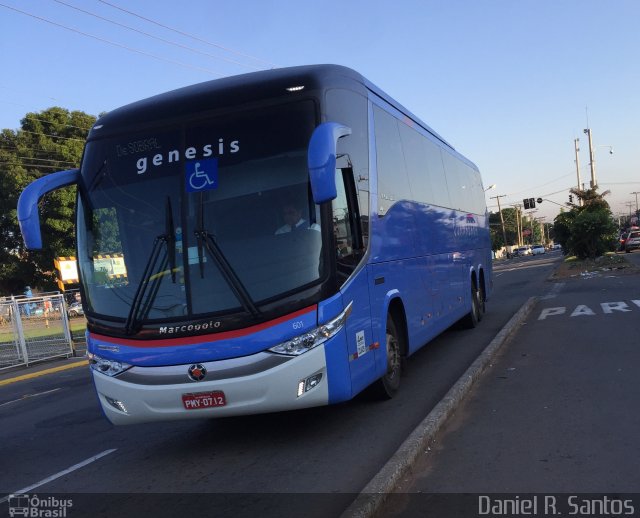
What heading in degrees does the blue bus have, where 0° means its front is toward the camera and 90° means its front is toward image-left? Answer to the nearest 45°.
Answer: approximately 45°

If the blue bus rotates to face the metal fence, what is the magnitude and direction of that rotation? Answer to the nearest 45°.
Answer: approximately 90° to its right

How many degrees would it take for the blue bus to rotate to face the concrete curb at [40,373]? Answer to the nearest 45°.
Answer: approximately 90° to its right

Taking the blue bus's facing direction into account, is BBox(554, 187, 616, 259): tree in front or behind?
behind

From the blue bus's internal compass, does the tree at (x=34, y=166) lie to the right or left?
on its right
